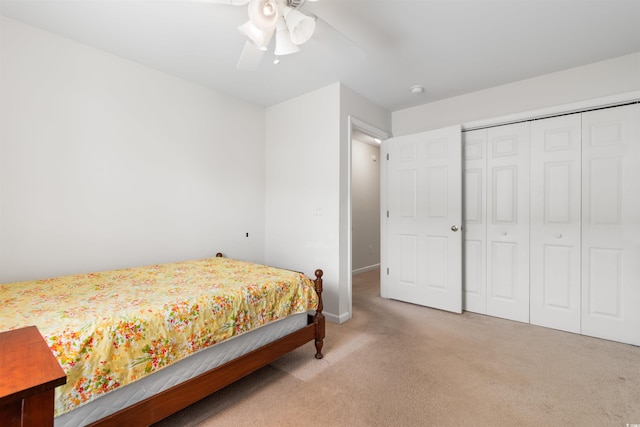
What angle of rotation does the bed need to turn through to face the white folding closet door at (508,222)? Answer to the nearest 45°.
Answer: approximately 45° to its right

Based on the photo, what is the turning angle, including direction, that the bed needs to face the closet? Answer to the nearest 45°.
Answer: approximately 45° to its right

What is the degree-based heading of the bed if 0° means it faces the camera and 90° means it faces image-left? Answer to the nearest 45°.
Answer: approximately 225°

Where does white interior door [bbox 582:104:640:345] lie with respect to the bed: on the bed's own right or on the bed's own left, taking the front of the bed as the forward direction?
on the bed's own right

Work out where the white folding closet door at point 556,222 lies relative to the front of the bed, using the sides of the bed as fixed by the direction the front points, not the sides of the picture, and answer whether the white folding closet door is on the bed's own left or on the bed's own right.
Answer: on the bed's own right

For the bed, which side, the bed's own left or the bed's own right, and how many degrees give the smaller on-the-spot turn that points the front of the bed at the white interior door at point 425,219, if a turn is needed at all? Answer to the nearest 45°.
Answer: approximately 45° to the bed's own right

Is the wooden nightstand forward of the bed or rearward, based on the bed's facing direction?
rearward

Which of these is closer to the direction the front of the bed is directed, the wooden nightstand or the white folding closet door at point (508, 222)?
the white folding closet door
